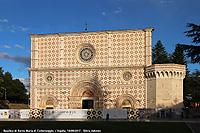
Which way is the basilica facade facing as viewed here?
toward the camera
